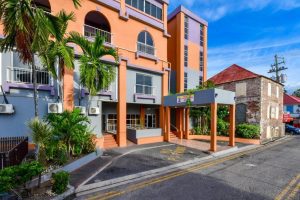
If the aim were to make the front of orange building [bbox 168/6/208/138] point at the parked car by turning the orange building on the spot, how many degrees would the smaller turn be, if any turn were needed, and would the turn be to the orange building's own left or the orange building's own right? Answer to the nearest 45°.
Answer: approximately 90° to the orange building's own left

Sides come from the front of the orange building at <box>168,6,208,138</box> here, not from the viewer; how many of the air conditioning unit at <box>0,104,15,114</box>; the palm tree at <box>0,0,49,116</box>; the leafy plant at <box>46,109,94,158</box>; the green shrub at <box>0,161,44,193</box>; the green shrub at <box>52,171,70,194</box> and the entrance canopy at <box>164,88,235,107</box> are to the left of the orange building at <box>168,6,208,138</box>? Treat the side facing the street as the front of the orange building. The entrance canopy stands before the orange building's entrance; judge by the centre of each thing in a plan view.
0

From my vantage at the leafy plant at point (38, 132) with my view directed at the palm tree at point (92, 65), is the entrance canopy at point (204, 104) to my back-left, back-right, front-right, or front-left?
front-right

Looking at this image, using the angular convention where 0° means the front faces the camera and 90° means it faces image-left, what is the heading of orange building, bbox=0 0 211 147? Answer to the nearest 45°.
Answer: approximately 315°

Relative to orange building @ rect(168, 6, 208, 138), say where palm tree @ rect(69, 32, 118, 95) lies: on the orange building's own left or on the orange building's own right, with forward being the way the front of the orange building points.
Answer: on the orange building's own right
